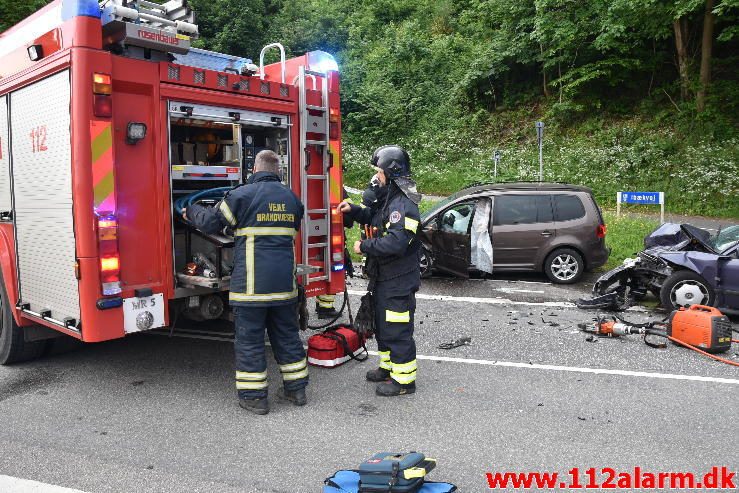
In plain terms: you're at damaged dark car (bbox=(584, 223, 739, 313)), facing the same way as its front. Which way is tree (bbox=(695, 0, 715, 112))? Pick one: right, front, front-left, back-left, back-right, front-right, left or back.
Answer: right

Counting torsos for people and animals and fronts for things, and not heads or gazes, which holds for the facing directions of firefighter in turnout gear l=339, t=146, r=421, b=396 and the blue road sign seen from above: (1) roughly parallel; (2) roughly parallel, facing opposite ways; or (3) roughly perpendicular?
roughly perpendicular

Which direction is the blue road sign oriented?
toward the camera

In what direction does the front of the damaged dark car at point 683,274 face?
to the viewer's left

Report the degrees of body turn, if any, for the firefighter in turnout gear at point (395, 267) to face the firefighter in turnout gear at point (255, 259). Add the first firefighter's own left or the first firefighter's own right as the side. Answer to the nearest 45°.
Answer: approximately 45° to the first firefighter's own left

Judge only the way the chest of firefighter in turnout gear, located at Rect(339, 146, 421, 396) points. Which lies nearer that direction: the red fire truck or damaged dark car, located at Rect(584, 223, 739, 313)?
the red fire truck

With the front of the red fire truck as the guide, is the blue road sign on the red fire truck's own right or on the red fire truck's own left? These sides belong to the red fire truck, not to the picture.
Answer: on the red fire truck's own right

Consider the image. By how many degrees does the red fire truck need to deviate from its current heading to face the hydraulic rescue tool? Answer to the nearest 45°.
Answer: approximately 135° to its right

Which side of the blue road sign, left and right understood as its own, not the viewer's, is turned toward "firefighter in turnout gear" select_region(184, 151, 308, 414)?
front

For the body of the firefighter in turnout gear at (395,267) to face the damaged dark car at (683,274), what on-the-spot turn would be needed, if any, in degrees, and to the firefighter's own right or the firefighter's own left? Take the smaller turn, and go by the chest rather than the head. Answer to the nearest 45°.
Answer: approximately 135° to the firefighter's own right

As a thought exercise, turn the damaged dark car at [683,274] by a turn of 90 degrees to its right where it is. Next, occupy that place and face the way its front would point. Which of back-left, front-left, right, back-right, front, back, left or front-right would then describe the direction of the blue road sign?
front

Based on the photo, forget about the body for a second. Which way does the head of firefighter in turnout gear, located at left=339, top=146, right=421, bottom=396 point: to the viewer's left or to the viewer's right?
to the viewer's left

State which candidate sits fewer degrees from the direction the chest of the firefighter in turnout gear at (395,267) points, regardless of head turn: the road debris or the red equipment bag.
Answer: the red equipment bag

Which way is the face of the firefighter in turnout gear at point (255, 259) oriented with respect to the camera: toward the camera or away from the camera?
away from the camera

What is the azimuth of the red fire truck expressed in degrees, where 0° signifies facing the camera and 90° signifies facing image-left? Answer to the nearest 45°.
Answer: approximately 135°

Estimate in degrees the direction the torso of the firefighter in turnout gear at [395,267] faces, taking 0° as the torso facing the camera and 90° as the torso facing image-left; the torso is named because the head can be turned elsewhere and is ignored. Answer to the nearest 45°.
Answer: approximately 90°

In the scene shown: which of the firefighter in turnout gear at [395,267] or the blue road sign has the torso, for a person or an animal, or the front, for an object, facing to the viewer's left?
the firefighter in turnout gear
